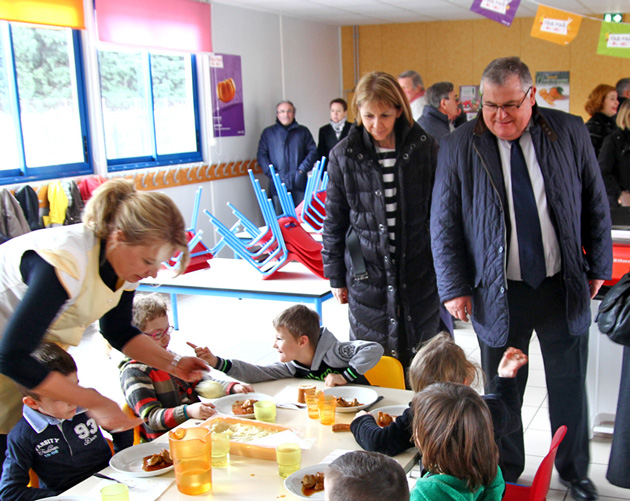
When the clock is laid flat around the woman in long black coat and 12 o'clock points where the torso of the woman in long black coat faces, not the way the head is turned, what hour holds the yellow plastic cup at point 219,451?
The yellow plastic cup is roughly at 1 o'clock from the woman in long black coat.

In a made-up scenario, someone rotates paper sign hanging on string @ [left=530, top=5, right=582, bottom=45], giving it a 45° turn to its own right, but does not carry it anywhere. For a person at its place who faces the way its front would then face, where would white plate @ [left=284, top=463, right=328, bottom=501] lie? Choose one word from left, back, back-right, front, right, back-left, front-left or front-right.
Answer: front-left

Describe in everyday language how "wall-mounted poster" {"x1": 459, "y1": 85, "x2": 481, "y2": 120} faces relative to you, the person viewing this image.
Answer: facing the viewer

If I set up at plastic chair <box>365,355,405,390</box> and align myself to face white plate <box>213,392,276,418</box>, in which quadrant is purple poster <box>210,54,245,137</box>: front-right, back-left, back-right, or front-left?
back-right

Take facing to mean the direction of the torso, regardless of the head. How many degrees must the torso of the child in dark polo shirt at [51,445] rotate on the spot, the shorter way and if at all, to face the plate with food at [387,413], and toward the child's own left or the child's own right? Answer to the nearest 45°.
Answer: approximately 45° to the child's own left

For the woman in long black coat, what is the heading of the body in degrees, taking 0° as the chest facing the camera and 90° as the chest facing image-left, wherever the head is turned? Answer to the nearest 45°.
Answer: approximately 0°

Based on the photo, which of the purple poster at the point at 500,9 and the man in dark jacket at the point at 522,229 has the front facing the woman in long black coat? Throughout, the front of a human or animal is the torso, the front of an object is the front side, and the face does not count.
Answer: the purple poster

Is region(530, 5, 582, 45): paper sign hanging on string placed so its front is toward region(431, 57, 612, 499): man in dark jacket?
yes

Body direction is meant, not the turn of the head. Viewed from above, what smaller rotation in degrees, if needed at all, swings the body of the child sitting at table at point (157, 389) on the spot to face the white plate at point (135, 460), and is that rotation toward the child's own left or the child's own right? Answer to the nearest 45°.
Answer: approximately 45° to the child's own right

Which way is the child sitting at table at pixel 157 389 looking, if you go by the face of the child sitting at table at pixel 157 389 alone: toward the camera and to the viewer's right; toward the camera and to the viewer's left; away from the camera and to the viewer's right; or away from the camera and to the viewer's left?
toward the camera and to the viewer's right

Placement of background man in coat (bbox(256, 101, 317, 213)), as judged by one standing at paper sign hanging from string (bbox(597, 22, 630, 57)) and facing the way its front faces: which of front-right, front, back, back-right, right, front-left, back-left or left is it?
right

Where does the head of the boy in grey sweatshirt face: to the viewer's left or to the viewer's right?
to the viewer's left

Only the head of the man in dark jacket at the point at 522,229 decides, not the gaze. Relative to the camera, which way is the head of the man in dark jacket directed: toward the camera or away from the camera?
toward the camera

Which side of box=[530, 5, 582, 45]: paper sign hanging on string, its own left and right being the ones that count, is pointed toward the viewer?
front

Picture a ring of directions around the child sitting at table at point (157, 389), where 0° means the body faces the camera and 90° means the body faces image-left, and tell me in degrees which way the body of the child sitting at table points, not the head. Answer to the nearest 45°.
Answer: approximately 315°

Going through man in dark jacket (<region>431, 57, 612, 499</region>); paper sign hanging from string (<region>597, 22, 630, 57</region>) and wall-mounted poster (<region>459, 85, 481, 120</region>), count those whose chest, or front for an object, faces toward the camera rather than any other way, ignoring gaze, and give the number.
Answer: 3

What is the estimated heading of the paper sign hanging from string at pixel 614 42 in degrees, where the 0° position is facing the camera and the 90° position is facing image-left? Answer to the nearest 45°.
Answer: approximately 0°
